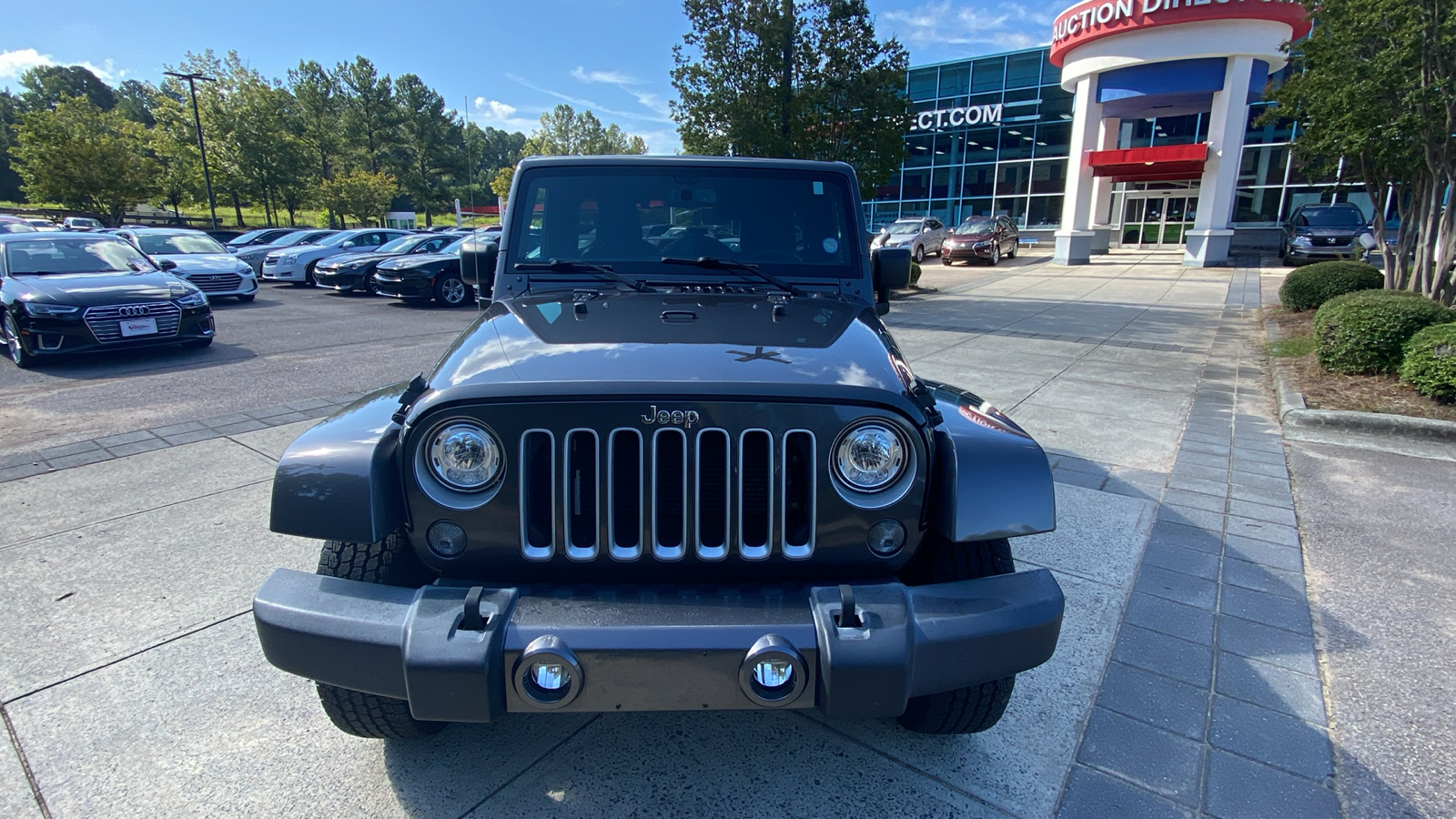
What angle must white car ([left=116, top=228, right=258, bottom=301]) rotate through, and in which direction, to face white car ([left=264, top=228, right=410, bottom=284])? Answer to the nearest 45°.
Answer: approximately 90° to its left

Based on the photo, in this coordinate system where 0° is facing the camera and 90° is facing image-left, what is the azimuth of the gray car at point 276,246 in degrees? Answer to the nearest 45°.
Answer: approximately 45°

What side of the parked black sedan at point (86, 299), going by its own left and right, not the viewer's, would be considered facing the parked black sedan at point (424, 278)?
left

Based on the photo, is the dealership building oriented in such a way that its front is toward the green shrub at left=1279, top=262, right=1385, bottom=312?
yes

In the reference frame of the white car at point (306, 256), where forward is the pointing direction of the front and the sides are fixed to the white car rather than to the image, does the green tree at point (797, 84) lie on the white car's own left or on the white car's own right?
on the white car's own left

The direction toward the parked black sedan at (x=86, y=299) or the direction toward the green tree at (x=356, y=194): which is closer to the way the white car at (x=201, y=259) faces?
the parked black sedan

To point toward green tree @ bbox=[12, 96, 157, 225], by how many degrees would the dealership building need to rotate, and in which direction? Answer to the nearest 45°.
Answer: approximately 90° to its right

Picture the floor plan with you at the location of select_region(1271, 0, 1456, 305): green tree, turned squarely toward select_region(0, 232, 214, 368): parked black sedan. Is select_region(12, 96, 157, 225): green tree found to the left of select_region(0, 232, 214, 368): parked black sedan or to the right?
right

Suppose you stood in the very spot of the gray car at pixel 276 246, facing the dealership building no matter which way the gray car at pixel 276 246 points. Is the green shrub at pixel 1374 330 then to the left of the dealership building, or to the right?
right
